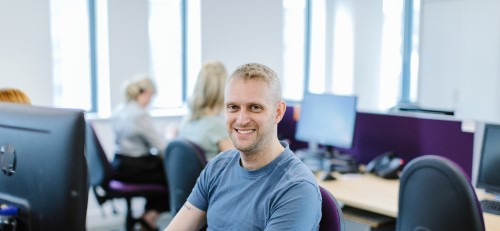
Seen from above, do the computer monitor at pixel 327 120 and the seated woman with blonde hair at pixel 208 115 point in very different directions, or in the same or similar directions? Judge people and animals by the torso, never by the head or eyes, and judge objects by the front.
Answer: very different directions

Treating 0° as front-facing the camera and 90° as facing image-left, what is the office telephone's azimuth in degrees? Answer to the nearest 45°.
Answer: approximately 45°

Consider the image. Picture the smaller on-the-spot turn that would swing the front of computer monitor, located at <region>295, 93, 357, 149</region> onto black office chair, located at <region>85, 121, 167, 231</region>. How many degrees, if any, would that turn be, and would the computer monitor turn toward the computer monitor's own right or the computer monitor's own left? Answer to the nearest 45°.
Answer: approximately 45° to the computer monitor's own right

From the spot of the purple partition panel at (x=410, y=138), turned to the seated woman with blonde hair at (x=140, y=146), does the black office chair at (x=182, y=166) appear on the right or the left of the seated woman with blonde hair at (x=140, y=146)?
left
